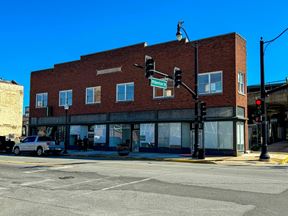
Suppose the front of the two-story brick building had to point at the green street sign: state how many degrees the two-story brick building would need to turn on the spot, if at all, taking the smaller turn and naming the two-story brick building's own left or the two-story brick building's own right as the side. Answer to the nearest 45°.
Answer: approximately 45° to the two-story brick building's own left

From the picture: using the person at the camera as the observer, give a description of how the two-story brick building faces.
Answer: facing the viewer and to the left of the viewer

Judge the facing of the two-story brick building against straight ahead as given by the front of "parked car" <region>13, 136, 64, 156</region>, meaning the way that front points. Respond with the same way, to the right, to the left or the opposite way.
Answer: to the left

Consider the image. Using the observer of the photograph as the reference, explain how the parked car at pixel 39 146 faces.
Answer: facing away from the viewer and to the left of the viewer

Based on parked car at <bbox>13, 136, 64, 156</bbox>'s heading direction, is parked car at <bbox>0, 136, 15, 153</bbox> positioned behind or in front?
in front

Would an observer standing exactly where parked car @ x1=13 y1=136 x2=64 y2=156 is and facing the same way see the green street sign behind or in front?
behind

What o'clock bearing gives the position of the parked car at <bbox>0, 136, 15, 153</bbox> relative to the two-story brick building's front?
The parked car is roughly at 2 o'clock from the two-story brick building.

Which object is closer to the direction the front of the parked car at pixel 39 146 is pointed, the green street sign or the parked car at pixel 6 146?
the parked car
